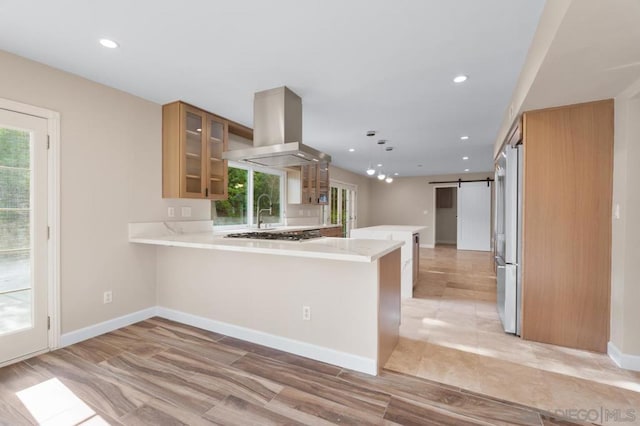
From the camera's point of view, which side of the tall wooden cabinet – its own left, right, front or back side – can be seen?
left

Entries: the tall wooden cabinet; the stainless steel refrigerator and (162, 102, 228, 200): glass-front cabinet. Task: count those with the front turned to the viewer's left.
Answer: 2

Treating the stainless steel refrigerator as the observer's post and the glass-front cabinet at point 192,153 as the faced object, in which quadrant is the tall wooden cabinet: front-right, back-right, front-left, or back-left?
back-left

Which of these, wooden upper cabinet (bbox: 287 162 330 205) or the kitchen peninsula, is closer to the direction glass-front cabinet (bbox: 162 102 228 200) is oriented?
the kitchen peninsula

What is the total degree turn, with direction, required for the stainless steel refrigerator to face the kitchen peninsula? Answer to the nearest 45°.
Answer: approximately 45° to its left

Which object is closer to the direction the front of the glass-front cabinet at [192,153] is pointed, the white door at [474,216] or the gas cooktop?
the gas cooktop

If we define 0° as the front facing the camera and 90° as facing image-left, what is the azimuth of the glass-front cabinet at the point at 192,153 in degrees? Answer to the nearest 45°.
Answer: approximately 315°

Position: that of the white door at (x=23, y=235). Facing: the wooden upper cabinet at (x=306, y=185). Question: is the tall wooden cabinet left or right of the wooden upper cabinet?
right

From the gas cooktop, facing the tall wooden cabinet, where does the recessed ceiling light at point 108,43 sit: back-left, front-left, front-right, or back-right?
back-right

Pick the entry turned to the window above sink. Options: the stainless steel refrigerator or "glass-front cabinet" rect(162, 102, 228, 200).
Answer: the stainless steel refrigerator

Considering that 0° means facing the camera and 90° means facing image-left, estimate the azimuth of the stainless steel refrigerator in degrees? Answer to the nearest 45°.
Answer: approximately 90°
